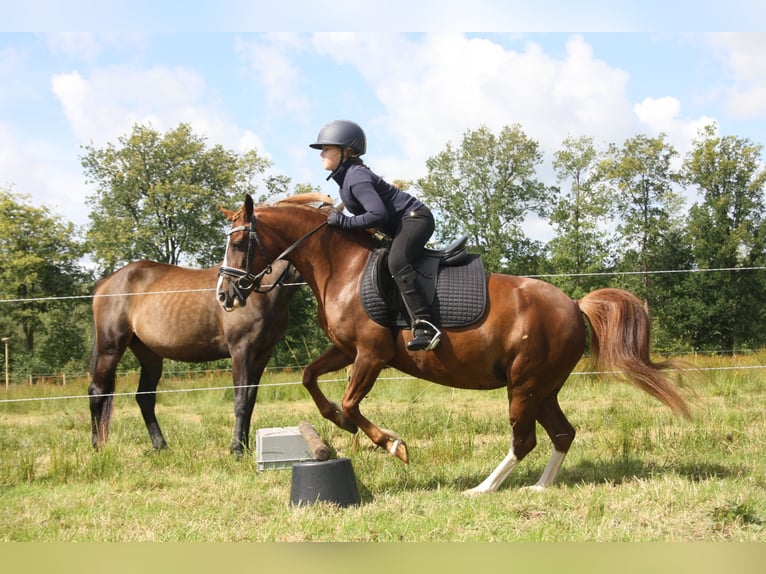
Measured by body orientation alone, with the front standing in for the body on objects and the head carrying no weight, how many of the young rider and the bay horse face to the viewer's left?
1

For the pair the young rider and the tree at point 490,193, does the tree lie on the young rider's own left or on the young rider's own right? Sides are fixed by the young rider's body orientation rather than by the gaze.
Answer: on the young rider's own right

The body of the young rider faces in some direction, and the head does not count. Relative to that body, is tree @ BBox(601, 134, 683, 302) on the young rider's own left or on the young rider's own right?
on the young rider's own right

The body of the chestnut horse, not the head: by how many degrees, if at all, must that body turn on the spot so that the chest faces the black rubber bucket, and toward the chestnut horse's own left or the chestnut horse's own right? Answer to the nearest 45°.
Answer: approximately 45° to the chestnut horse's own left

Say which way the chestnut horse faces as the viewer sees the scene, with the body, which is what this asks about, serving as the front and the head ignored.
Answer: to the viewer's left

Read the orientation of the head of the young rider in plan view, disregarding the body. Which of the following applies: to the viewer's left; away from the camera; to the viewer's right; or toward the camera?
to the viewer's left

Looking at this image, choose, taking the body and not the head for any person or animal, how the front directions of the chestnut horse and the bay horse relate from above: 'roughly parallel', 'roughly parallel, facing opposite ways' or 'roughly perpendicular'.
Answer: roughly parallel, facing opposite ways

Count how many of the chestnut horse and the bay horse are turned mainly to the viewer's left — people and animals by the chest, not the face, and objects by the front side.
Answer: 1

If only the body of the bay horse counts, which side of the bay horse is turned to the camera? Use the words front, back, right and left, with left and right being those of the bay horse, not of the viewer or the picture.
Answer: right

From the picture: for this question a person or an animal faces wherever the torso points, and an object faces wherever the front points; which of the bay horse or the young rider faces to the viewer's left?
the young rider

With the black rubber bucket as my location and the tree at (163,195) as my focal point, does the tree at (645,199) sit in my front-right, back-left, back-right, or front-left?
front-right

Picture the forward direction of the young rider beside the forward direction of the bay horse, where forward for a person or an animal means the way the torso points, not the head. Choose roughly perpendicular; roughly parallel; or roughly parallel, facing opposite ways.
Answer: roughly parallel, facing opposite ways

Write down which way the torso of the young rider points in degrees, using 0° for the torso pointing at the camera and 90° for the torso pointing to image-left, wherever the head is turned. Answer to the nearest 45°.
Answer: approximately 90°

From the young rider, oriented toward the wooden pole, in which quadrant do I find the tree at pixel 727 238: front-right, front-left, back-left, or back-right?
back-right
